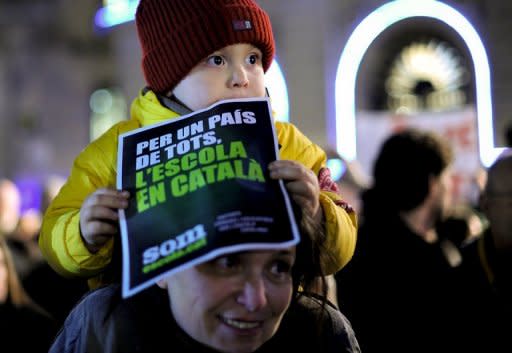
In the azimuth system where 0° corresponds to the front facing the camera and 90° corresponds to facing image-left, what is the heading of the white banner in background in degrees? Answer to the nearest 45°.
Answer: approximately 0°

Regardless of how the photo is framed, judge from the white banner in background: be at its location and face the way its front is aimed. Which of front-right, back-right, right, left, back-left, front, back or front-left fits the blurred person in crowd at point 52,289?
front-right

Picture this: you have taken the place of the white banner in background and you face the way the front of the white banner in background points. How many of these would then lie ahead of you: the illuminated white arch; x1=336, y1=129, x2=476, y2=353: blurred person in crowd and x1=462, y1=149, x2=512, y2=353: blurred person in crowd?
2

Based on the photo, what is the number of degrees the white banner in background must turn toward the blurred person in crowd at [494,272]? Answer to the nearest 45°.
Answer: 0° — it already faces them

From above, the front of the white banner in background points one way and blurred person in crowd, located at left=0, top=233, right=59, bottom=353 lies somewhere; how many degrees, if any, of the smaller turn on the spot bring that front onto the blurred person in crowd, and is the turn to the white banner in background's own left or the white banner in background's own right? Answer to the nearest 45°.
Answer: approximately 45° to the white banner in background's own right

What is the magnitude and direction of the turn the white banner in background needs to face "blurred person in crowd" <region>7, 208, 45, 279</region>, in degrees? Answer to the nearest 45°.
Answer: approximately 45° to its right

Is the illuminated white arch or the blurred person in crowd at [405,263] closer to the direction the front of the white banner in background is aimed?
the blurred person in crowd

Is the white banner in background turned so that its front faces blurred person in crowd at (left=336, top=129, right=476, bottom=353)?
yes
